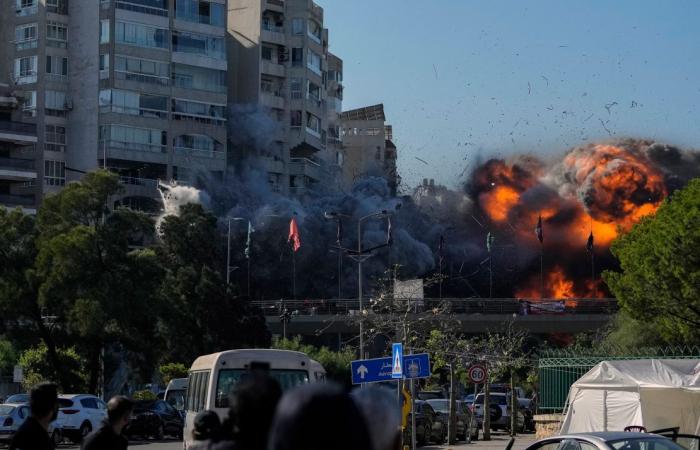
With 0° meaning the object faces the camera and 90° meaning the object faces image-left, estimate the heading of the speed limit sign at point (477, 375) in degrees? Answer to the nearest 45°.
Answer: approximately 0°

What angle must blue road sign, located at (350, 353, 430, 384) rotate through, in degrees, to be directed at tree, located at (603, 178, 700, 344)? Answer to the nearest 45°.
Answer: approximately 135° to its left

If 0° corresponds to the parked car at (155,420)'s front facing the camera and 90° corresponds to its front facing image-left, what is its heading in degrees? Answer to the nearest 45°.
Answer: approximately 315°

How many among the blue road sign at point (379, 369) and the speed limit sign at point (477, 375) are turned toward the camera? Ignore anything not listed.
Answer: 2

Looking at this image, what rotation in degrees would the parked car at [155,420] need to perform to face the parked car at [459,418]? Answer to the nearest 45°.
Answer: approximately 45° to its left
